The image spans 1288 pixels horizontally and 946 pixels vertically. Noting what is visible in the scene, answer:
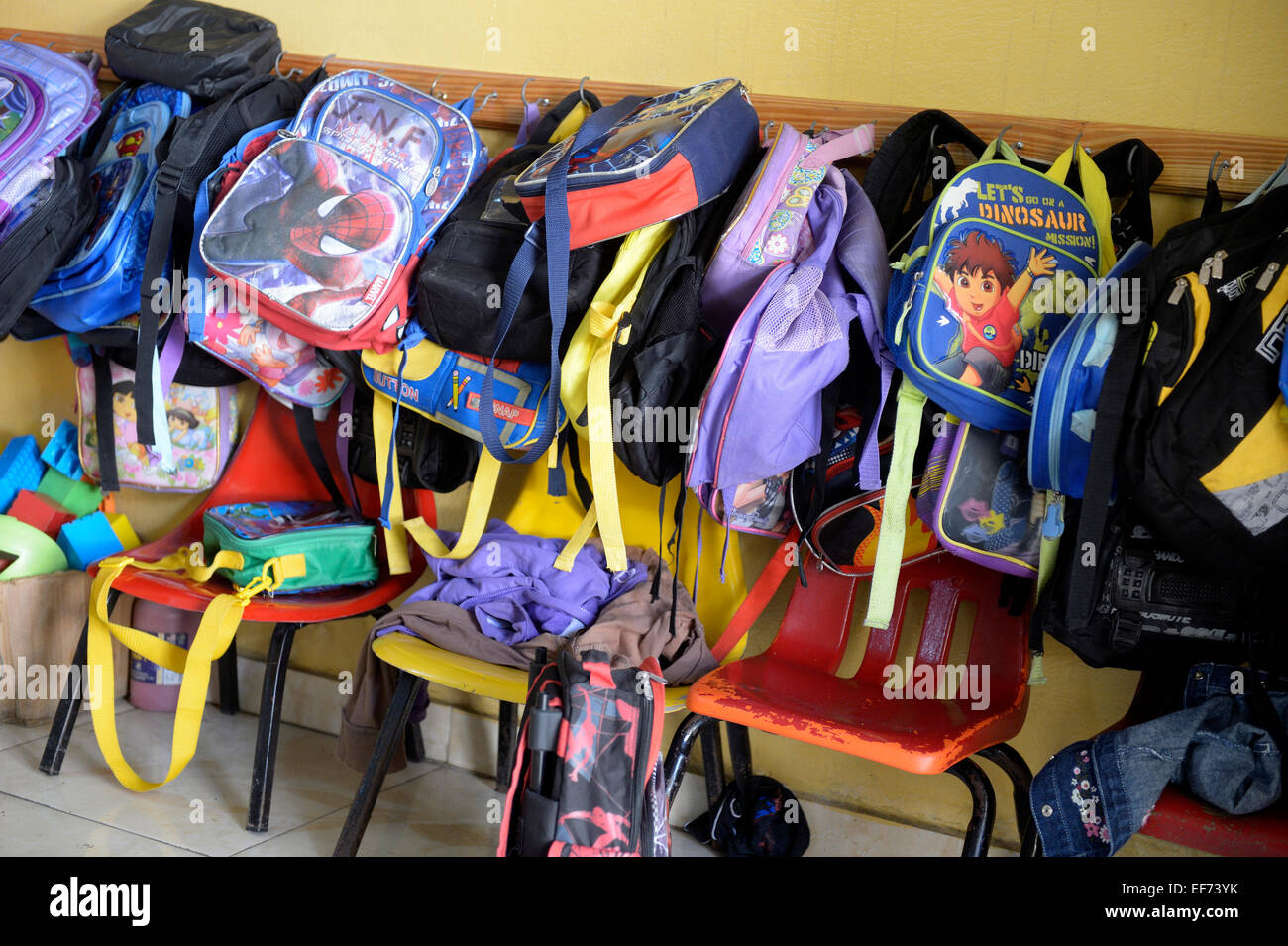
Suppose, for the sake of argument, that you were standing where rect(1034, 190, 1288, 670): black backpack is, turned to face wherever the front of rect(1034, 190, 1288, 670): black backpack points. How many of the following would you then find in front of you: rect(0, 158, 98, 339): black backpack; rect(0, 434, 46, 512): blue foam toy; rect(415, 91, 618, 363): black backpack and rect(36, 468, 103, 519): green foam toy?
0

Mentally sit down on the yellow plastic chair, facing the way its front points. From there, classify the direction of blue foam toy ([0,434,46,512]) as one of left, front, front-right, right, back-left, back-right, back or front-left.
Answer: right

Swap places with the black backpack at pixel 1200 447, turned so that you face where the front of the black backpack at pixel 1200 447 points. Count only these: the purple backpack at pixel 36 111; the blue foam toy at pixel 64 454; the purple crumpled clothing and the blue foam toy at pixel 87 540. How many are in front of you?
0

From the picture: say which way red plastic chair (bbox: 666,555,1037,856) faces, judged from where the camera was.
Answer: facing the viewer and to the left of the viewer

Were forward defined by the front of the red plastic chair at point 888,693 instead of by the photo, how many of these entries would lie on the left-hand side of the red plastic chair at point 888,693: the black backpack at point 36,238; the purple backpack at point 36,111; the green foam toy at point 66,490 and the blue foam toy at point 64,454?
0

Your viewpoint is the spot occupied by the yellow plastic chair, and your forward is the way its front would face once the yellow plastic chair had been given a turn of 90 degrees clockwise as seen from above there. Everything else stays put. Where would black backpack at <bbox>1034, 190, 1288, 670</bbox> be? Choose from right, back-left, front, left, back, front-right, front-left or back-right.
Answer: back

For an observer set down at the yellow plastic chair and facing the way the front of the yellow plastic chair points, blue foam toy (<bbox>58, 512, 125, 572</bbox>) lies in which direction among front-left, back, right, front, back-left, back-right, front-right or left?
right

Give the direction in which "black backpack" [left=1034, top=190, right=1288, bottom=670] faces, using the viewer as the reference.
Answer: facing the viewer and to the right of the viewer

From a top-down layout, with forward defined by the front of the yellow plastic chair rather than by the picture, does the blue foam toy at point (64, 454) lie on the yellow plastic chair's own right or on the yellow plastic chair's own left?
on the yellow plastic chair's own right

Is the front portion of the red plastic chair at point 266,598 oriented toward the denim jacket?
no
